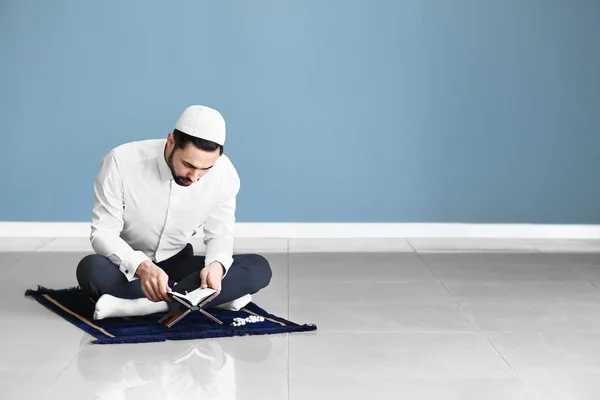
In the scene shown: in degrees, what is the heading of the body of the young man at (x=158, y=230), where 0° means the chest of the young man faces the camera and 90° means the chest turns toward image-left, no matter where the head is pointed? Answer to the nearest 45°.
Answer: approximately 0°
